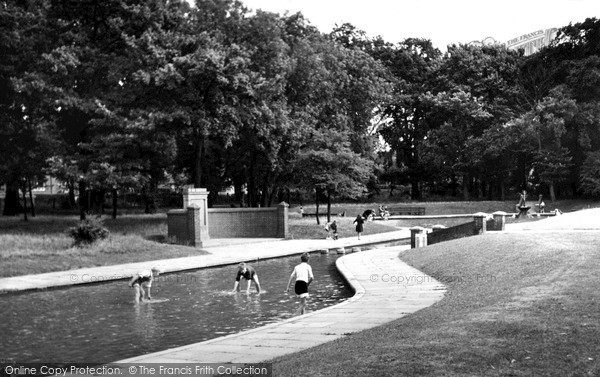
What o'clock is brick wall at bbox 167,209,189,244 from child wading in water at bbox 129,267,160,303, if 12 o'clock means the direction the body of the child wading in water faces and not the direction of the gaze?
The brick wall is roughly at 9 o'clock from the child wading in water.

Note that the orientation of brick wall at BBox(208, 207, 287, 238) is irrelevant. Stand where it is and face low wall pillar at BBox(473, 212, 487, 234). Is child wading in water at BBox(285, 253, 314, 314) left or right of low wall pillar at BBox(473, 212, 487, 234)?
right

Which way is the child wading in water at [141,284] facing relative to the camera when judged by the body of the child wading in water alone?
to the viewer's right

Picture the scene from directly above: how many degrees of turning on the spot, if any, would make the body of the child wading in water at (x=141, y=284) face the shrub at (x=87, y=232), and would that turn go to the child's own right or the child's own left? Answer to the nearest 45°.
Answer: approximately 90° to the child's own left

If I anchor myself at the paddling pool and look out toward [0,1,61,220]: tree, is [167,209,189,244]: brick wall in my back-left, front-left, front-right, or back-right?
front-right

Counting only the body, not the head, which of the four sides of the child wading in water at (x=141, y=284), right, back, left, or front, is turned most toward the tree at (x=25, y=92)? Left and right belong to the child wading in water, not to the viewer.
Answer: left

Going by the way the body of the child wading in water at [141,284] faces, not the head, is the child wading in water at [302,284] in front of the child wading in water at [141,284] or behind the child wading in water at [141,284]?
in front

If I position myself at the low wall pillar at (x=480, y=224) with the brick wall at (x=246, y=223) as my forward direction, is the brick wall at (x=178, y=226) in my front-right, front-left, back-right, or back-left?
front-left

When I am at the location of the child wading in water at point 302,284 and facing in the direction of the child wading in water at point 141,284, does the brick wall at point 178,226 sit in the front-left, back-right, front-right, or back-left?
front-right
